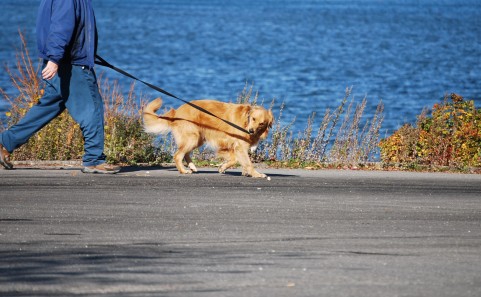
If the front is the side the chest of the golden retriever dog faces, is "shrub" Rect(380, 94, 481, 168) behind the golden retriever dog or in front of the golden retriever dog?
in front

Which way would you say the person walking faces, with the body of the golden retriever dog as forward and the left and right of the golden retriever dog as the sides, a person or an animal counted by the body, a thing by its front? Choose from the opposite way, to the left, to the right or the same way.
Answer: the same way

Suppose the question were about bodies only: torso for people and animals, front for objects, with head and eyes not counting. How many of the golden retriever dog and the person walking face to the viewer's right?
2

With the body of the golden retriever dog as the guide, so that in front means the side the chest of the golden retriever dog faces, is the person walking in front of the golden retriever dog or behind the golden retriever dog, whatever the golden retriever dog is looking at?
behind

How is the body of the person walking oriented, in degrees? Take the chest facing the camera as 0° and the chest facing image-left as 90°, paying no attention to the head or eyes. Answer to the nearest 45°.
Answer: approximately 270°

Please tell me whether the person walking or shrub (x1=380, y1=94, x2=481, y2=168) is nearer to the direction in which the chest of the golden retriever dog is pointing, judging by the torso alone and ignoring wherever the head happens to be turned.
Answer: the shrub

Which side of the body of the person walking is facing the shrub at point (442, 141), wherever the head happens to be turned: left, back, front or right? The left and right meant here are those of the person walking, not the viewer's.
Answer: front

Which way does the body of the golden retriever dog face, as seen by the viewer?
to the viewer's right
